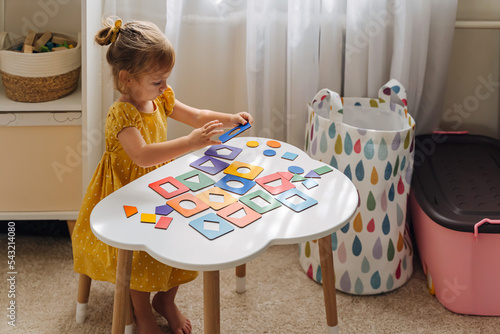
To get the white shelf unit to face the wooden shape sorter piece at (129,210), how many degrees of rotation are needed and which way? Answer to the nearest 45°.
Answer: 0° — it already faces it

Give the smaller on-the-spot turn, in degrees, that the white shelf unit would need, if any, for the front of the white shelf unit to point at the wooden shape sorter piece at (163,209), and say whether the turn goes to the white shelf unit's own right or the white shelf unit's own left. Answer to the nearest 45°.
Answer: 0° — it already faces it

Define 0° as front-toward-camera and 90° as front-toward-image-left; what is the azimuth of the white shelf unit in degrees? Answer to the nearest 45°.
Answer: approximately 0°

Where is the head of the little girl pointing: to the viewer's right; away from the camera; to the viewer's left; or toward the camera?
to the viewer's right
